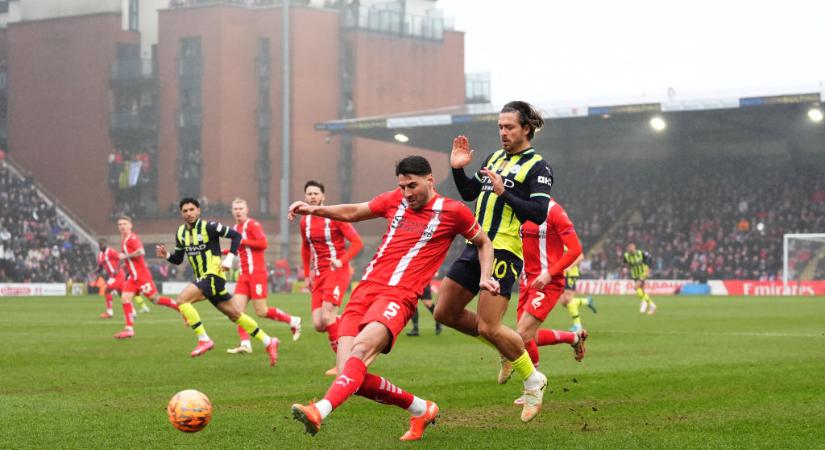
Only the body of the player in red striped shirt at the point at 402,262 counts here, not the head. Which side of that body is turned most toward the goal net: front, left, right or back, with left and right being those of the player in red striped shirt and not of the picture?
back

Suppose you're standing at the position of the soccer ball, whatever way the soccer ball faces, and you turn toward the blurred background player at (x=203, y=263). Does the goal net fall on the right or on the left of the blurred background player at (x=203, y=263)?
right

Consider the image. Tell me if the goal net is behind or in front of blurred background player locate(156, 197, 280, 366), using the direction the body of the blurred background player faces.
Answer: behind

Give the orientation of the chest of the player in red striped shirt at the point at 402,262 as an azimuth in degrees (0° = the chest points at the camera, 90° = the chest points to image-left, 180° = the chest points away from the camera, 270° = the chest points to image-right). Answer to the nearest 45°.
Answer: approximately 0°

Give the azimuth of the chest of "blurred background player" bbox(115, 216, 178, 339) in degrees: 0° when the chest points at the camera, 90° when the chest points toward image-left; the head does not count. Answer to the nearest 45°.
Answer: approximately 45°

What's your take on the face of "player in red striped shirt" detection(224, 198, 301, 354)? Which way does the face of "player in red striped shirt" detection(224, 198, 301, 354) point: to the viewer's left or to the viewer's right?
to the viewer's left

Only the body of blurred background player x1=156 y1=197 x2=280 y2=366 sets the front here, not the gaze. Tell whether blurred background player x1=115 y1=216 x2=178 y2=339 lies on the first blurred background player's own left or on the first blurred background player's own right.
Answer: on the first blurred background player's own right

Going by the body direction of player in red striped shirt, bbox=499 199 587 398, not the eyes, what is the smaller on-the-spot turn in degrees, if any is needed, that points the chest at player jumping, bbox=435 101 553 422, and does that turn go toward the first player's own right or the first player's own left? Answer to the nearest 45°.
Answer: approximately 45° to the first player's own left
